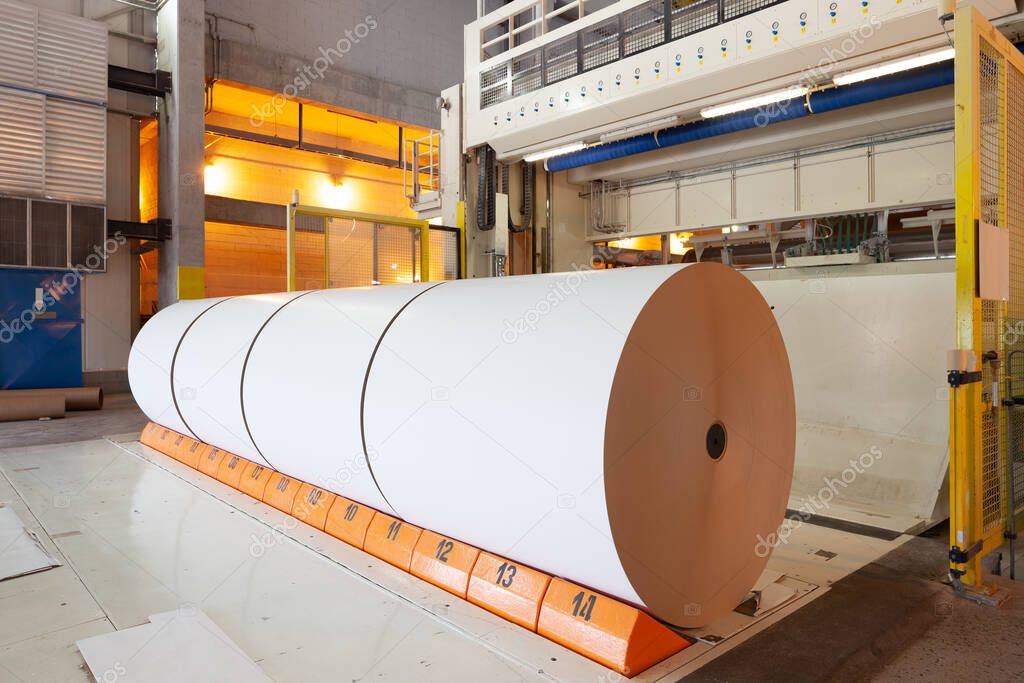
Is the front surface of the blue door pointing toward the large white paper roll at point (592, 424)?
yes

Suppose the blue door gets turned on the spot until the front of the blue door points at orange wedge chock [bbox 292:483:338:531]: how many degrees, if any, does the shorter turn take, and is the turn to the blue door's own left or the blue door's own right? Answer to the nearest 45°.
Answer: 0° — it already faces it

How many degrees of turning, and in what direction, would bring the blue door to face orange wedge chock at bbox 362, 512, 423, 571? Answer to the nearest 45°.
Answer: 0° — it already faces it

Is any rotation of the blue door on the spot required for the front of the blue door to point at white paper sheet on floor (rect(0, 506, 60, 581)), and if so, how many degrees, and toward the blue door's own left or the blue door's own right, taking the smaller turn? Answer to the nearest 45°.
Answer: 0° — it already faces it

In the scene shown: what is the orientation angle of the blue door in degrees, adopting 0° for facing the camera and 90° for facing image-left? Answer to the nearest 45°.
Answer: approximately 0°

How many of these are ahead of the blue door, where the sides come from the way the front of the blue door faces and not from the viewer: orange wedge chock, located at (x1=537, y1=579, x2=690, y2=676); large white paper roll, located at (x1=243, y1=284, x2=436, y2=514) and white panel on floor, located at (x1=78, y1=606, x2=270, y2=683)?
3

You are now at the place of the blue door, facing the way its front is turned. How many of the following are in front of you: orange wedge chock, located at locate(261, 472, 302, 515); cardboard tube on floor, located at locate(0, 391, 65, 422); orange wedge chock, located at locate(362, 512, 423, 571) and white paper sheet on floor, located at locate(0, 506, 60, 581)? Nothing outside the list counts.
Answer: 4
